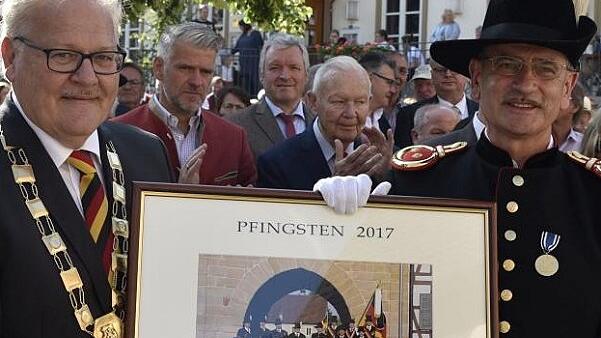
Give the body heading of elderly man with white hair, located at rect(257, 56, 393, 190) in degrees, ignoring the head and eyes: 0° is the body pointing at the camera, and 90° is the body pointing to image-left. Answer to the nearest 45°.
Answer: approximately 315°

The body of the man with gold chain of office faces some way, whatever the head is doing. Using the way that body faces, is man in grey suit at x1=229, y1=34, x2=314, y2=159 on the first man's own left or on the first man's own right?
on the first man's own left

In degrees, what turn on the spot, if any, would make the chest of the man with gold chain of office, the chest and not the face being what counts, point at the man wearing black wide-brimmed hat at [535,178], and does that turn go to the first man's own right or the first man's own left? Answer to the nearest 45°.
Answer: approximately 45° to the first man's own left

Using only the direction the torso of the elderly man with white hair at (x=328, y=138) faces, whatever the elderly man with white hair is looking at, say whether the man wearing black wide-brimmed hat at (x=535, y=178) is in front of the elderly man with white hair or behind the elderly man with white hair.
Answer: in front

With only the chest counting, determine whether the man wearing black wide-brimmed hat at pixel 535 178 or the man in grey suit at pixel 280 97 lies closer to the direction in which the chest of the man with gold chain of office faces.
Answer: the man wearing black wide-brimmed hat

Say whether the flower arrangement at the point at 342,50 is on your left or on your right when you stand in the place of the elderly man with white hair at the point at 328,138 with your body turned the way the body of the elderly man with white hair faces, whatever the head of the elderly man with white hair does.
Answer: on your left

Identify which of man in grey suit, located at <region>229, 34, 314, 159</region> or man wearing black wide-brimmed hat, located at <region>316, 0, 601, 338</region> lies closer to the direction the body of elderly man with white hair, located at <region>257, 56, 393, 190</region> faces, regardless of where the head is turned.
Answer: the man wearing black wide-brimmed hat

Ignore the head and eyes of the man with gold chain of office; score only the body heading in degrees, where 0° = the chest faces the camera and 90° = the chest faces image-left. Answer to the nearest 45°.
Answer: approximately 315°

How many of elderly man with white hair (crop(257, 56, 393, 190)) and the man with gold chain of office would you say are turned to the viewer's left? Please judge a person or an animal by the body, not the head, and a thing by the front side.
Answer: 0

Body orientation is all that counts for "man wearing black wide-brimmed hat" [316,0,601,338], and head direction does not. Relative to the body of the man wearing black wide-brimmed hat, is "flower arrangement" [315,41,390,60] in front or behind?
behind
